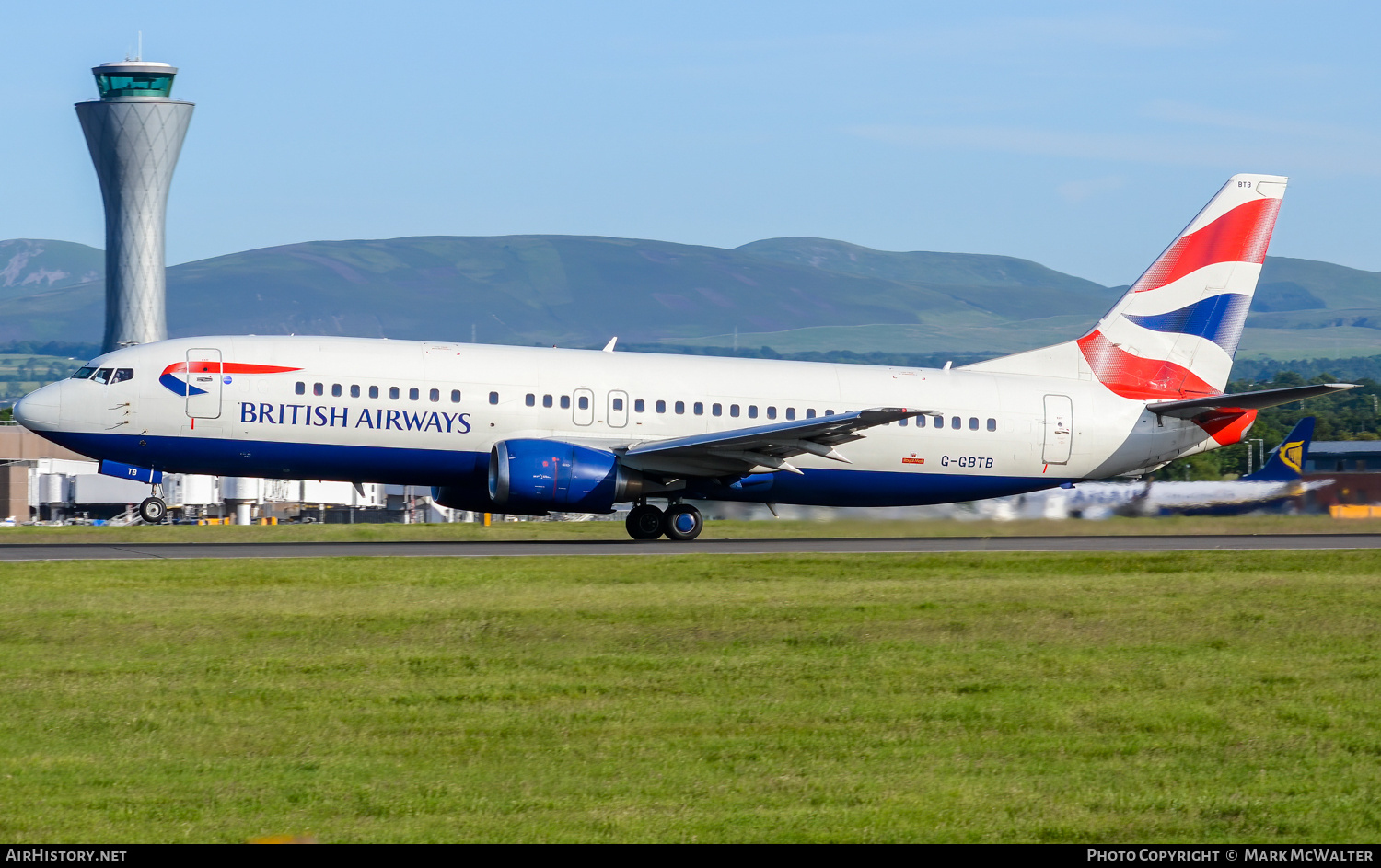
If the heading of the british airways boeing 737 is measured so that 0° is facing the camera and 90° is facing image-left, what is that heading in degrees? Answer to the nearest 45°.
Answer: approximately 90°

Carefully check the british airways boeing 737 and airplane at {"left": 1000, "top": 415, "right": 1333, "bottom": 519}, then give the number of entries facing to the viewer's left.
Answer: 2

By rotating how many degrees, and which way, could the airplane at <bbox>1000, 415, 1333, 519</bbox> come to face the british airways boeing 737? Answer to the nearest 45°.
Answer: approximately 45° to its left

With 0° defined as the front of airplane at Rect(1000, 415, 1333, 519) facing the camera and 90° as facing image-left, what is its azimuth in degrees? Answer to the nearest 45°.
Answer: approximately 90°
